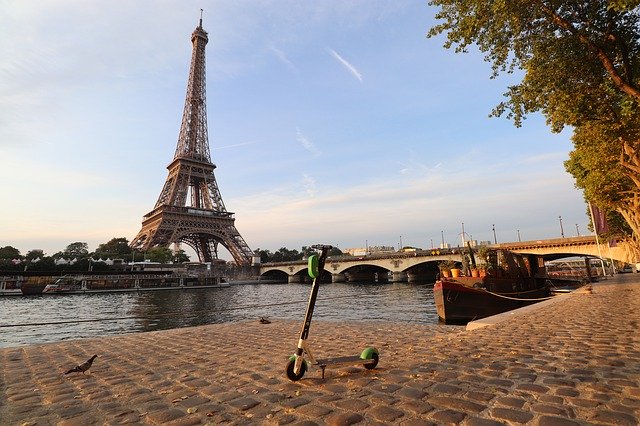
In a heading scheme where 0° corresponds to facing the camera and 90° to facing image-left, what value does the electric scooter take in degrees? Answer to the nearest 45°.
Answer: approximately 45°

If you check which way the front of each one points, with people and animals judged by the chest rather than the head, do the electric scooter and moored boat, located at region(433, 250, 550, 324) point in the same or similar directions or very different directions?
same or similar directions

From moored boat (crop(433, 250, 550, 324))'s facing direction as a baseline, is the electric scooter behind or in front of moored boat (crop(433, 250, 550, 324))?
in front

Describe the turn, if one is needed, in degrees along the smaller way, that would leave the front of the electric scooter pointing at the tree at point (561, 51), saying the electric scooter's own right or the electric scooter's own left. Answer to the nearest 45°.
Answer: approximately 180°

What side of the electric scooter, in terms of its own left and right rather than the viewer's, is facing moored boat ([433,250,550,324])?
back
